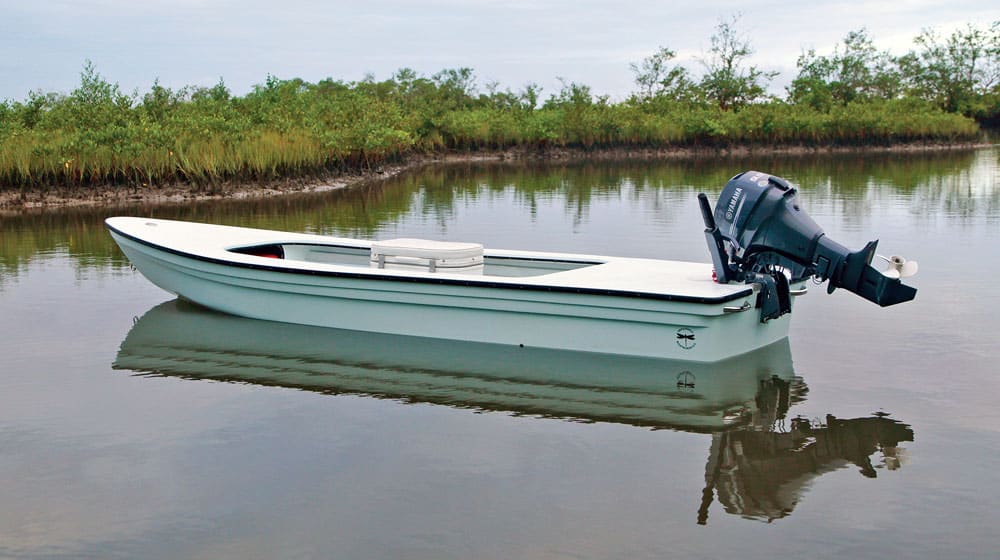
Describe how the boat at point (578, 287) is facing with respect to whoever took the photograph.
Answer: facing away from the viewer and to the left of the viewer
